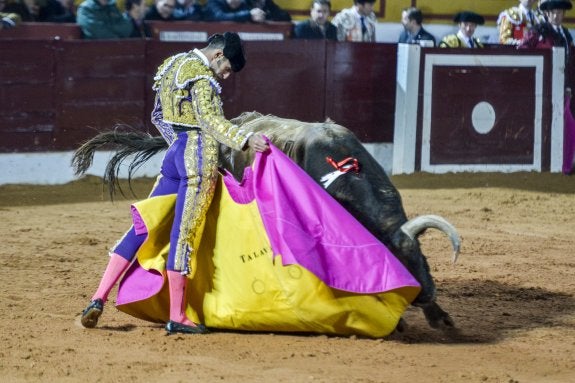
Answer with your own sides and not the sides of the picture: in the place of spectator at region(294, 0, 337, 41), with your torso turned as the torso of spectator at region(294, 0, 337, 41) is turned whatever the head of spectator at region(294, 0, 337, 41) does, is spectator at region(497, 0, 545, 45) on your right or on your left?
on your left

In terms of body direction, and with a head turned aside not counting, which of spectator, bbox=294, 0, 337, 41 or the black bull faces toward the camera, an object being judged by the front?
the spectator

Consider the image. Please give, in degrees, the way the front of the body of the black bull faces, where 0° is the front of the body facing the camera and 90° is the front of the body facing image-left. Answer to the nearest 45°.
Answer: approximately 270°

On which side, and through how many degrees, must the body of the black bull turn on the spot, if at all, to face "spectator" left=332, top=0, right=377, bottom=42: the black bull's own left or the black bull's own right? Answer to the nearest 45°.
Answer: approximately 90° to the black bull's own left

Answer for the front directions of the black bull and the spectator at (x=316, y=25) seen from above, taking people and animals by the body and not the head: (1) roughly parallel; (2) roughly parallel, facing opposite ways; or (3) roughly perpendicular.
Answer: roughly perpendicular

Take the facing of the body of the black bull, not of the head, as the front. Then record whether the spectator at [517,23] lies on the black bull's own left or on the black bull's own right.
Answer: on the black bull's own left

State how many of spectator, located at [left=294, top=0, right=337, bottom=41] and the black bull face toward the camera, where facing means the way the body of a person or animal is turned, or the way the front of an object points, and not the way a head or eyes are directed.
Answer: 1

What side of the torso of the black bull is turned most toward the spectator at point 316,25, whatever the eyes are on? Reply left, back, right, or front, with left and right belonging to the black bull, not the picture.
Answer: left

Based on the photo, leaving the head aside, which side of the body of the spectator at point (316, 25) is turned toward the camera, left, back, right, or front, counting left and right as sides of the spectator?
front

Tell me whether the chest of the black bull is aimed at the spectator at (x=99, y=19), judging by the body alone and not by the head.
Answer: no

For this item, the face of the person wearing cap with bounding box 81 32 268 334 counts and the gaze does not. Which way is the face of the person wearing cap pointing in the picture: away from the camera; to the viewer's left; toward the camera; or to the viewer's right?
to the viewer's right
